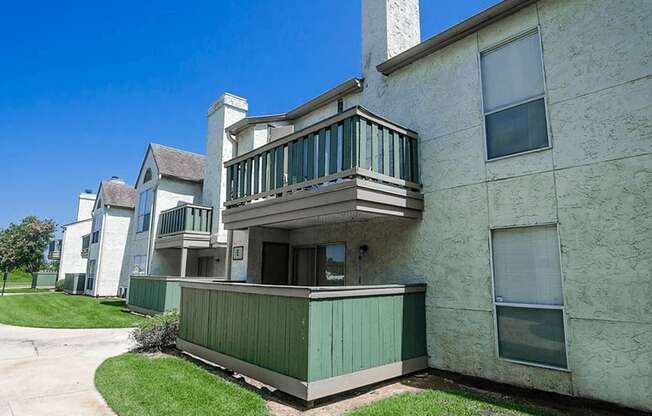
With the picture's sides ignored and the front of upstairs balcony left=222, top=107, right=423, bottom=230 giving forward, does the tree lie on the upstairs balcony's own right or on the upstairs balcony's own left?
on the upstairs balcony's own right

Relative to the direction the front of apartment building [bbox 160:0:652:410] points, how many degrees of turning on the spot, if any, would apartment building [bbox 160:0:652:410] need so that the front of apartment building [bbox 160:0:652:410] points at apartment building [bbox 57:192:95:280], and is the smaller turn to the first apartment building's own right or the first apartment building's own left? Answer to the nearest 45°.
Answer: approximately 90° to the first apartment building's own right

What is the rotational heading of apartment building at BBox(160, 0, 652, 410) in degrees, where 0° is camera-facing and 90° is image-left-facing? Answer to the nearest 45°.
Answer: approximately 45°

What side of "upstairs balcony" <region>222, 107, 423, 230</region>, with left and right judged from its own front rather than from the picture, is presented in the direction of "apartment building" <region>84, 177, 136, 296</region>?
right

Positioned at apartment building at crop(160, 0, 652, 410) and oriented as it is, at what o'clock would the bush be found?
The bush is roughly at 2 o'clock from the apartment building.

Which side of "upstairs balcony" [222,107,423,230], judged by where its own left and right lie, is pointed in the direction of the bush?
right

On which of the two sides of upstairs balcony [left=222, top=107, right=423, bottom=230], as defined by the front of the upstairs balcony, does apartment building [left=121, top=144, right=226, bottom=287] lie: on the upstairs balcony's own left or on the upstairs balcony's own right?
on the upstairs balcony's own right

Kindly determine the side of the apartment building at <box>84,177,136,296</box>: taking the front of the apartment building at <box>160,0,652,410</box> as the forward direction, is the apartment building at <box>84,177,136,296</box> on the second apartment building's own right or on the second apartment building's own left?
on the second apartment building's own right

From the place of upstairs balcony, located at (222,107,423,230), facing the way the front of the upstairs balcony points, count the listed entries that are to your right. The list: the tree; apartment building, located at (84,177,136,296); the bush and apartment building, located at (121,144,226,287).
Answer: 4

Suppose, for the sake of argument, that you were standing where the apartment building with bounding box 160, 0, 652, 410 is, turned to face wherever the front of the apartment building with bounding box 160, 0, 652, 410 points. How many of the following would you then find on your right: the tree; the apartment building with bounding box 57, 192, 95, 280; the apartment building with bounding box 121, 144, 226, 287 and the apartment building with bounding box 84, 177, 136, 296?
4

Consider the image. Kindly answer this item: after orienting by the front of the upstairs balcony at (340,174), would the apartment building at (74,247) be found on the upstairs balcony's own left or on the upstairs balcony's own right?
on the upstairs balcony's own right
